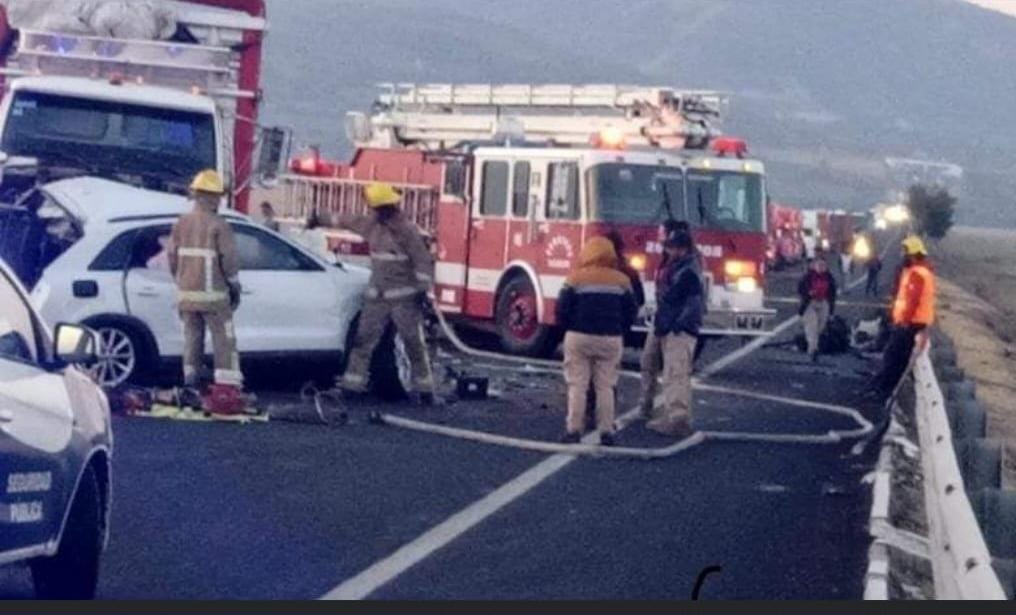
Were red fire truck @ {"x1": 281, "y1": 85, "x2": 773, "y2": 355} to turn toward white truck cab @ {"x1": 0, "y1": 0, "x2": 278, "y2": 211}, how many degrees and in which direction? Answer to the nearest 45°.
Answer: approximately 90° to its right

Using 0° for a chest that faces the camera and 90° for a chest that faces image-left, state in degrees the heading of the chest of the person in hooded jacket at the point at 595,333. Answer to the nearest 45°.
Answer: approximately 180°

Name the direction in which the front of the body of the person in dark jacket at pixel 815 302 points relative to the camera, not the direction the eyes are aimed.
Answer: toward the camera

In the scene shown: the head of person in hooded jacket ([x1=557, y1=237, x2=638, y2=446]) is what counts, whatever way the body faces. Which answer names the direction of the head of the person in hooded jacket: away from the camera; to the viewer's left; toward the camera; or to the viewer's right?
away from the camera

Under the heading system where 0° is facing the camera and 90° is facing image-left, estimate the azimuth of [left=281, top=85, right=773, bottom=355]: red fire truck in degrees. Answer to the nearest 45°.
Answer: approximately 315°

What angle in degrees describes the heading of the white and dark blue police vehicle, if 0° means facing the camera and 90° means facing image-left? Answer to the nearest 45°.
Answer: approximately 225°

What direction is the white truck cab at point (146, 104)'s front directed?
toward the camera

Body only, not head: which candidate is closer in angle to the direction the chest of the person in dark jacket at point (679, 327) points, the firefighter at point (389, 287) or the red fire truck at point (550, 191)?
the firefighter

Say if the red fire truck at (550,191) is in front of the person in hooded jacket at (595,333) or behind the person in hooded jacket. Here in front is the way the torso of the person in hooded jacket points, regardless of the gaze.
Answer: in front

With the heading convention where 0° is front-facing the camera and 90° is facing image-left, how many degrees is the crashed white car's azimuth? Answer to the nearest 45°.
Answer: approximately 225°

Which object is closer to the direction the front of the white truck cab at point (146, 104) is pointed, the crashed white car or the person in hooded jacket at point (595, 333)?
the crashed white car

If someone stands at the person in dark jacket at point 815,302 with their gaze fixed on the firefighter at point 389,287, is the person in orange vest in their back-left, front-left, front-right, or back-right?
front-left
